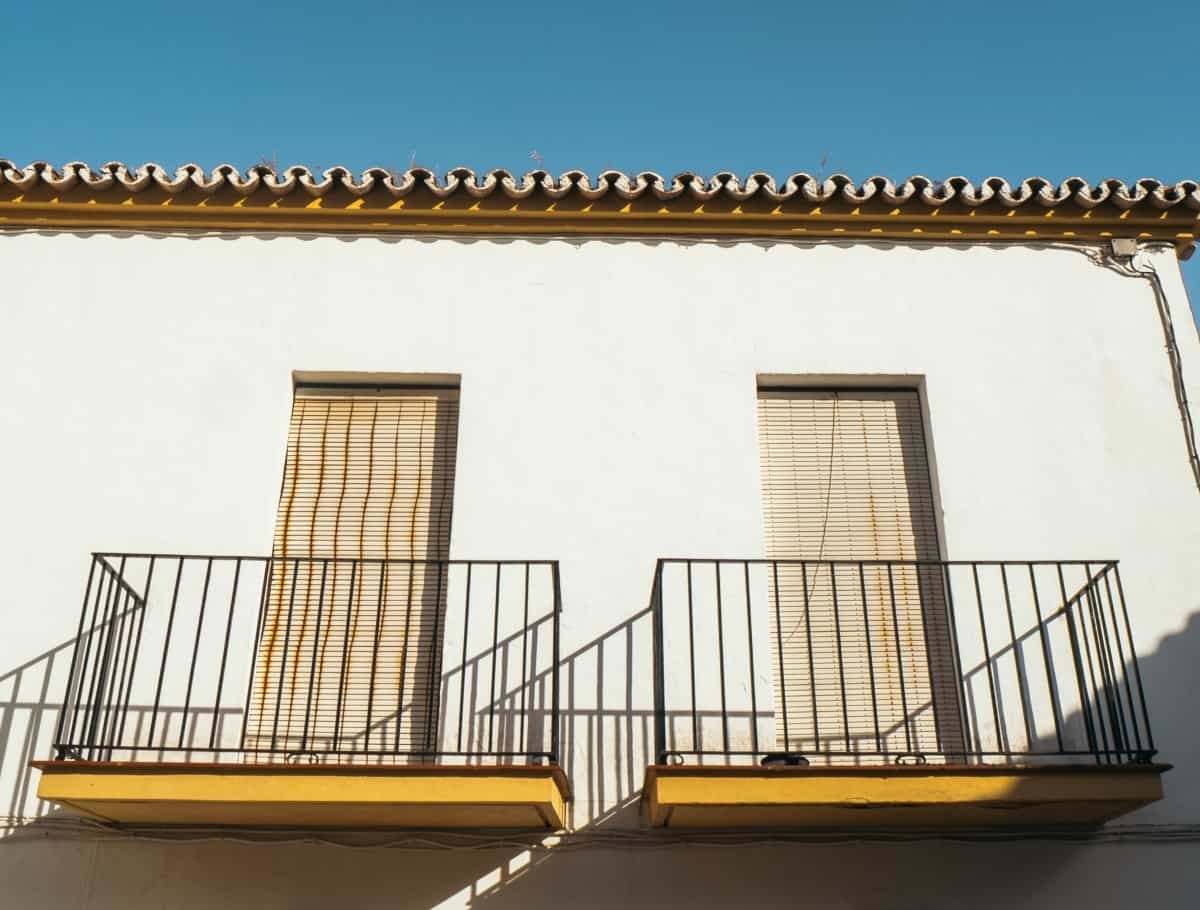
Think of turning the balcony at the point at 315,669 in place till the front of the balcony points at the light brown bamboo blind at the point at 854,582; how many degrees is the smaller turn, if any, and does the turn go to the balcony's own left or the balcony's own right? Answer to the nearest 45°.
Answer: approximately 90° to the balcony's own left

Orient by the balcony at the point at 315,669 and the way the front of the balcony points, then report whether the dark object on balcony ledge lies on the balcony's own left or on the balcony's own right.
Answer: on the balcony's own left

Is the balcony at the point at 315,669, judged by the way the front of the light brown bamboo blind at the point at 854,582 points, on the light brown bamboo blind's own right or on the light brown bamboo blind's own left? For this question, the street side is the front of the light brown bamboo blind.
on the light brown bamboo blind's own right

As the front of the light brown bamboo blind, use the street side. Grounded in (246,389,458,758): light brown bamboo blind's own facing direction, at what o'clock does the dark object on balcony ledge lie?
The dark object on balcony ledge is roughly at 10 o'clock from the light brown bamboo blind.

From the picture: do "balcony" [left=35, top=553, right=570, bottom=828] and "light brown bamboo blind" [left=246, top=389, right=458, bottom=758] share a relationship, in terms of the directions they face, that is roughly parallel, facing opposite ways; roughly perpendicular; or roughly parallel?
roughly parallel

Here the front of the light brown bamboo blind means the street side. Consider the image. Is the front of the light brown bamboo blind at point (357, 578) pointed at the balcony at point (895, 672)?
no

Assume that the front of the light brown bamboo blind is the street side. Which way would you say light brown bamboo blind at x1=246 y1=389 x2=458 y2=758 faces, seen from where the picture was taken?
facing the viewer

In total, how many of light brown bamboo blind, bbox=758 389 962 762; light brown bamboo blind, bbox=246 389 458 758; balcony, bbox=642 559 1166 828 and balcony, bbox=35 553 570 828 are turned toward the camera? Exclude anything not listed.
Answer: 4
